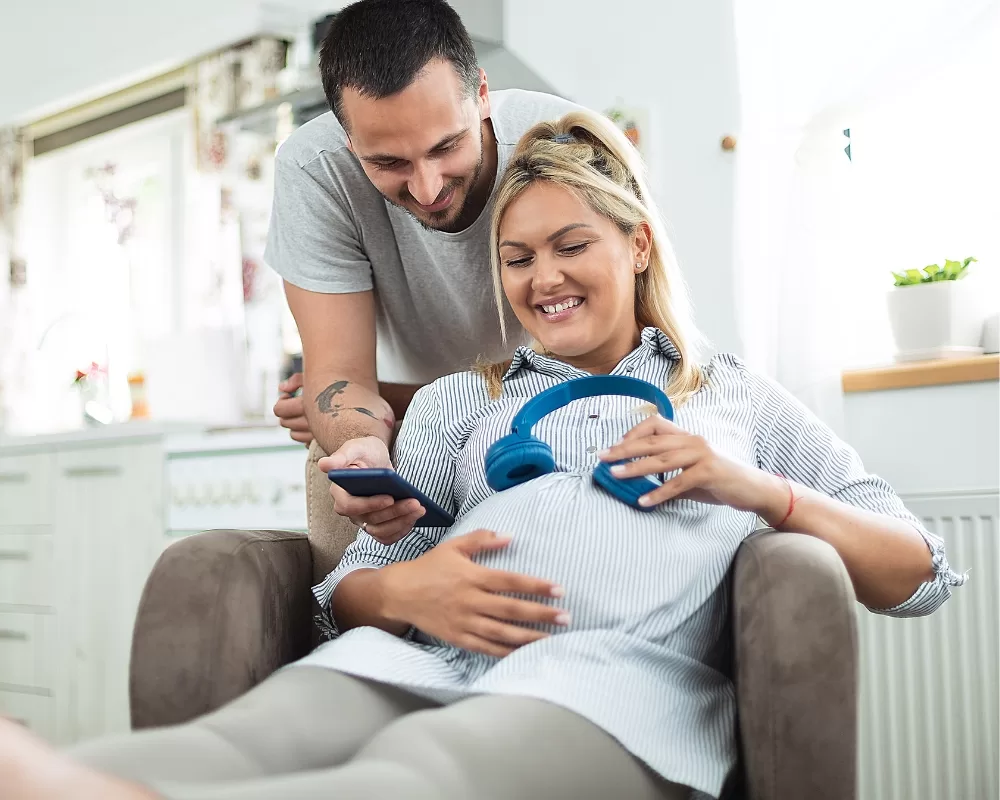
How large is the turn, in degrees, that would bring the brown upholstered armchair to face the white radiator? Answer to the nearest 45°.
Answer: approximately 135° to its left

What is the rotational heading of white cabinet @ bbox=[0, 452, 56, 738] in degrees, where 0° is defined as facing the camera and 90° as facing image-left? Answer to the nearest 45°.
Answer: approximately 0°

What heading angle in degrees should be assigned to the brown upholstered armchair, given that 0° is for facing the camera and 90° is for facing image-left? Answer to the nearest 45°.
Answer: approximately 0°

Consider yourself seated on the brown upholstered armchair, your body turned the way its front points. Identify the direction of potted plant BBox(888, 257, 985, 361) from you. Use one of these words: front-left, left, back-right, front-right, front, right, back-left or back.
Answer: back-left

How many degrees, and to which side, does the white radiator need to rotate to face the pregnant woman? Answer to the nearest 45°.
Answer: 0° — it already faces them
